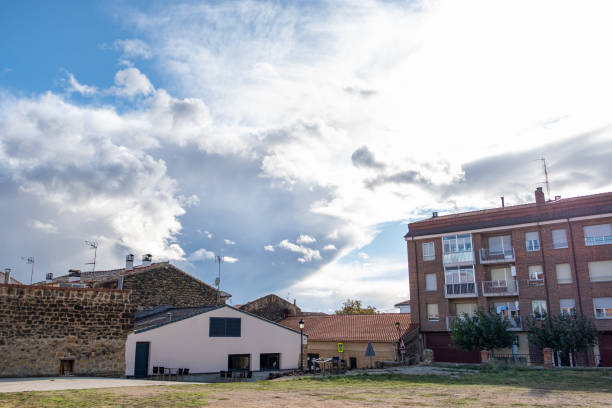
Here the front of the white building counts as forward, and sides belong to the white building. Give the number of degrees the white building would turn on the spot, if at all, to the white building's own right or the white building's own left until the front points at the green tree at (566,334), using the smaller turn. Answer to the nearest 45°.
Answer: approximately 90° to the white building's own left

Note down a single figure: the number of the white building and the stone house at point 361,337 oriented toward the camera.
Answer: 2

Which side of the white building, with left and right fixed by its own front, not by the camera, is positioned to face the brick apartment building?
left

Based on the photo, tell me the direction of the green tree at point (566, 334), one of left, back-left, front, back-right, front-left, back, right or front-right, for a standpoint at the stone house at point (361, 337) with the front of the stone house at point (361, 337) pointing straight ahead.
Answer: front-left

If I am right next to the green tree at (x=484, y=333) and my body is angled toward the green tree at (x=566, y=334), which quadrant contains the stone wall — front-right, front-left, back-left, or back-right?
back-right

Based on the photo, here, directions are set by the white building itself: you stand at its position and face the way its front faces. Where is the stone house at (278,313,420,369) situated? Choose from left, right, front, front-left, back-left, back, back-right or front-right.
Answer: back-left

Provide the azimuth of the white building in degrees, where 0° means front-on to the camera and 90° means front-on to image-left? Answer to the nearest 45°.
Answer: approximately 0°
